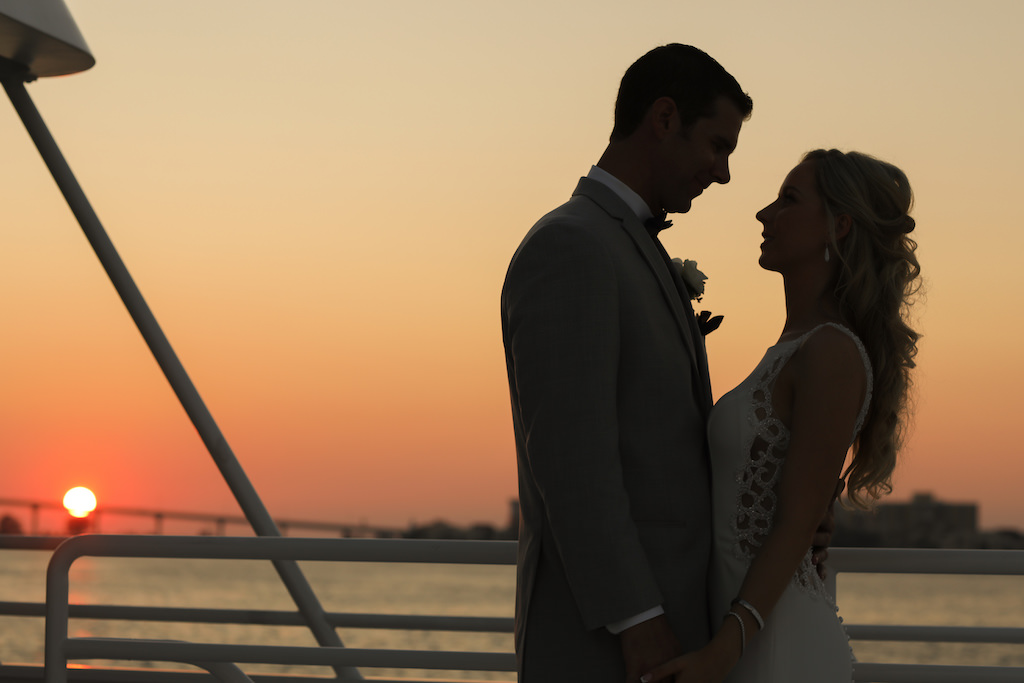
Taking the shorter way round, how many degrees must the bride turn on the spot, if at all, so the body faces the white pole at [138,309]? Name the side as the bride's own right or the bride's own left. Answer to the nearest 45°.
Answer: approximately 45° to the bride's own right

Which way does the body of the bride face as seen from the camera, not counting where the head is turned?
to the viewer's left

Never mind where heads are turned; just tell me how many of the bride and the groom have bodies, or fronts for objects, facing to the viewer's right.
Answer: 1

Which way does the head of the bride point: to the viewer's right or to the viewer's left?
to the viewer's left

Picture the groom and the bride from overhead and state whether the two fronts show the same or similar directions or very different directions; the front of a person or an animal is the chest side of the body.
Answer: very different directions

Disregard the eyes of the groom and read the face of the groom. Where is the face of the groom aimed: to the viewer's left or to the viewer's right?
to the viewer's right

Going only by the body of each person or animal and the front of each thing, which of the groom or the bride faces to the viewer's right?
the groom

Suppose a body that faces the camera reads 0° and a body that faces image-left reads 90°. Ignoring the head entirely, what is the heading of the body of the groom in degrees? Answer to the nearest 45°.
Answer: approximately 270°

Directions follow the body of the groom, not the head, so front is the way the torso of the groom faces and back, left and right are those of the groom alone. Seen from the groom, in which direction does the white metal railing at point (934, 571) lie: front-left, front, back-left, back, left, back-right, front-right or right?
front-left
